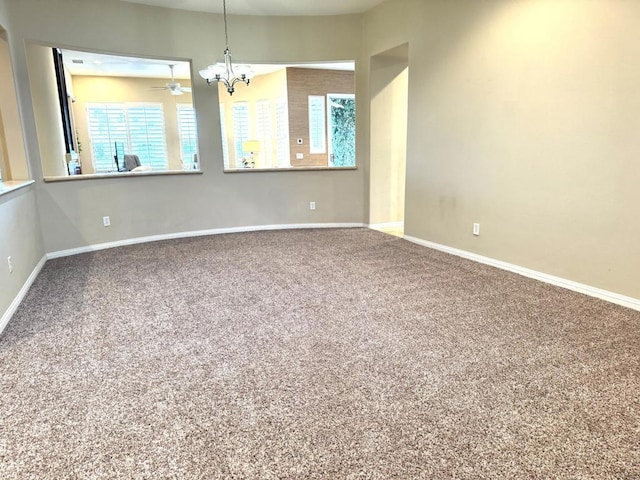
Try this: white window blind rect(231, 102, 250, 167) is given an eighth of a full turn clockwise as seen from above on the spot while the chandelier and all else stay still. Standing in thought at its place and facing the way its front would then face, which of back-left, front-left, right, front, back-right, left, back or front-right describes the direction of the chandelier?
front-left

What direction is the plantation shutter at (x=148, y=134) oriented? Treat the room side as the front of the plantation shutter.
toward the camera

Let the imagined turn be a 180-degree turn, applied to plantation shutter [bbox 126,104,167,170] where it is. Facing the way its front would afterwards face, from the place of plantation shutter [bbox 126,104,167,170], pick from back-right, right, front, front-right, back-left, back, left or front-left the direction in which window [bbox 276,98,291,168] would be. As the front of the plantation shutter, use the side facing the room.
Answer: back-right

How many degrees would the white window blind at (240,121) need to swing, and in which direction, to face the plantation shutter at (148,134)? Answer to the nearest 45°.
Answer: approximately 90° to its right

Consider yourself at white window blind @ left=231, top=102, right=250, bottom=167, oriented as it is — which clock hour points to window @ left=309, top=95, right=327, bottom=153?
The window is roughly at 10 o'clock from the white window blind.

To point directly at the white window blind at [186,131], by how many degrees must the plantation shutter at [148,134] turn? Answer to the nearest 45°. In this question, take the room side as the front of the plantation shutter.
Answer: approximately 90° to its left

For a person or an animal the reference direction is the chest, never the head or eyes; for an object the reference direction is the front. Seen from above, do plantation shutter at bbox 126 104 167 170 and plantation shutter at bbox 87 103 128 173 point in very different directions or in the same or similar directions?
same or similar directions

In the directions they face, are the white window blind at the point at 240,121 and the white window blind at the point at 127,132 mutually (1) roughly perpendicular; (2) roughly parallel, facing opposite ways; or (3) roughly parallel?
roughly parallel

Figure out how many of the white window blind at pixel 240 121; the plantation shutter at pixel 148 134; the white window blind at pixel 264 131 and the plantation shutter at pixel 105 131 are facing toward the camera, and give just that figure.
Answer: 4

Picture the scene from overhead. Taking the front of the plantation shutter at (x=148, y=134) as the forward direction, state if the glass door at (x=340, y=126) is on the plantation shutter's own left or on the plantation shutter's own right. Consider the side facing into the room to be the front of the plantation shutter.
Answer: on the plantation shutter's own left

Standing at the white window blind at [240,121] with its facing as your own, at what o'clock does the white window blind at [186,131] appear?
the white window blind at [186,131] is roughly at 4 o'clock from the white window blind at [240,121].

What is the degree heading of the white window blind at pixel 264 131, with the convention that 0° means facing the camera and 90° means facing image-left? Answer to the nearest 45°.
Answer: approximately 0°

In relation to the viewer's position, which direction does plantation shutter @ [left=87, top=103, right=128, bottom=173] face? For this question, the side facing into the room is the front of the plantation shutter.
facing the viewer

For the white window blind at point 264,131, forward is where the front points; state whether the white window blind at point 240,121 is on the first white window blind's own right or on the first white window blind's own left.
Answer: on the first white window blind's own right

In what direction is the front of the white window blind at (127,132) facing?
toward the camera

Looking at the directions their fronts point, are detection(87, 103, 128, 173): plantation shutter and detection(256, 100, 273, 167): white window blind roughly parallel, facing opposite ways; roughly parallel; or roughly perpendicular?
roughly parallel

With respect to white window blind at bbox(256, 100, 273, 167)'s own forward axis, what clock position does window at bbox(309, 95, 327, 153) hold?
The window is roughly at 10 o'clock from the white window blind.
